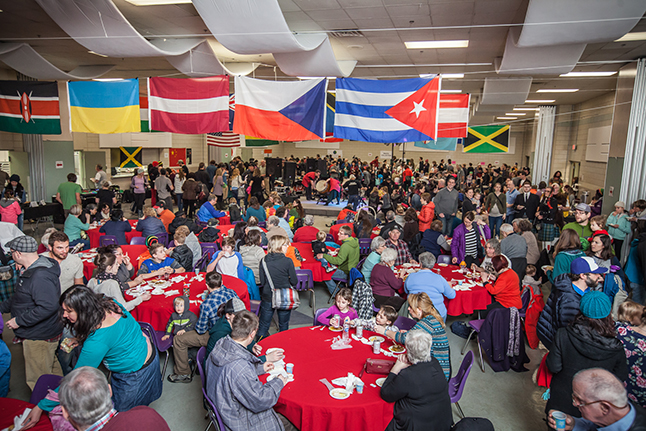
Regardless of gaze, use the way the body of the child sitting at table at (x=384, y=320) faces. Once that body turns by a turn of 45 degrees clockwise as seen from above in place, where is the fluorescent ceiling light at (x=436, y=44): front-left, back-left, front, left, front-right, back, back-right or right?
right

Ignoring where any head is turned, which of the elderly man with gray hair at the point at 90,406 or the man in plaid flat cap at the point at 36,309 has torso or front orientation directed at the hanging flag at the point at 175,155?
the elderly man with gray hair

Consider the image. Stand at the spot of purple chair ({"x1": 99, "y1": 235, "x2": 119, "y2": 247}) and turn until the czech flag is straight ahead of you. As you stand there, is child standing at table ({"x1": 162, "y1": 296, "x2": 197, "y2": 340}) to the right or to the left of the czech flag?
right

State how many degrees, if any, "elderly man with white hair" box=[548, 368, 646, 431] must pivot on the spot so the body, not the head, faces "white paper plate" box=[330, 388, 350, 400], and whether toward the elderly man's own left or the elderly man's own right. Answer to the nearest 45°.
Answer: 0° — they already face it

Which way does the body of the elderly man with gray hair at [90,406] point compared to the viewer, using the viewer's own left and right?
facing away from the viewer

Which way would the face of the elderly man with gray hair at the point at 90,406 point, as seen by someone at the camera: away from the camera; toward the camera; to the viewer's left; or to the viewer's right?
away from the camera

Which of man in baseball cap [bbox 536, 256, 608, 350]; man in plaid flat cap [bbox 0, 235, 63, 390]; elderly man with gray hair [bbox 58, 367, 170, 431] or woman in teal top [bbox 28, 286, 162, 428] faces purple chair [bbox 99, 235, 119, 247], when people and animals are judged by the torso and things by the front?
the elderly man with gray hair

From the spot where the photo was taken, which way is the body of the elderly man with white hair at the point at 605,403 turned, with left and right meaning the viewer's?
facing to the left of the viewer
